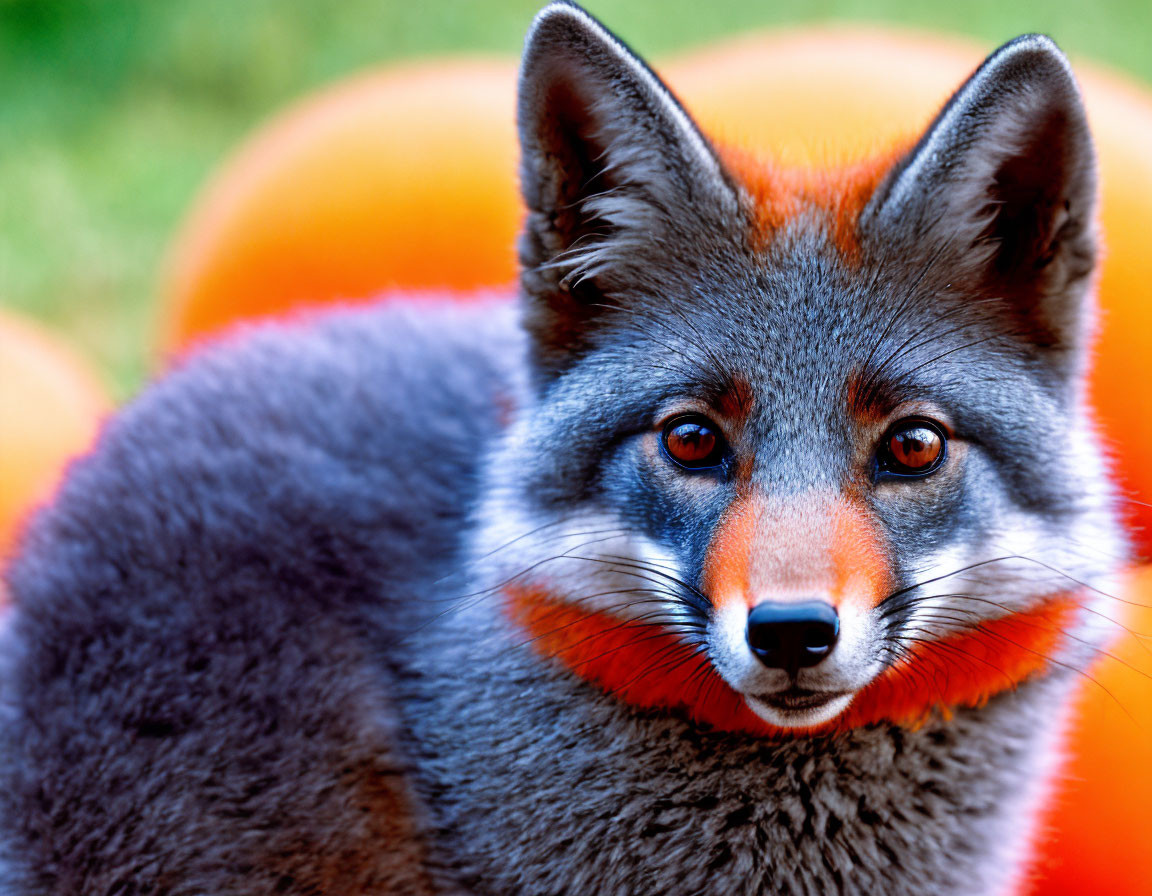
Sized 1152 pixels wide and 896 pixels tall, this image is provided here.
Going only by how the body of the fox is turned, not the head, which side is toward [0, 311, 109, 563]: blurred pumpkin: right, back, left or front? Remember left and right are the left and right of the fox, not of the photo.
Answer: back

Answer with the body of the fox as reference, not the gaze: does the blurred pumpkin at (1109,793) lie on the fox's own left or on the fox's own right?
on the fox's own left

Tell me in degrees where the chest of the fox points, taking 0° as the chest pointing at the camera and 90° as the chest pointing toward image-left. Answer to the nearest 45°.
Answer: approximately 315°

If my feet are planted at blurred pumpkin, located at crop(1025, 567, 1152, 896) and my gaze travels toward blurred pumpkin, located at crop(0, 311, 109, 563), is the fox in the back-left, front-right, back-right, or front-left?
front-left

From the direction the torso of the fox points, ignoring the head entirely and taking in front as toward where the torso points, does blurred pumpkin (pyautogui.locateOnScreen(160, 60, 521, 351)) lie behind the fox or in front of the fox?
behind
